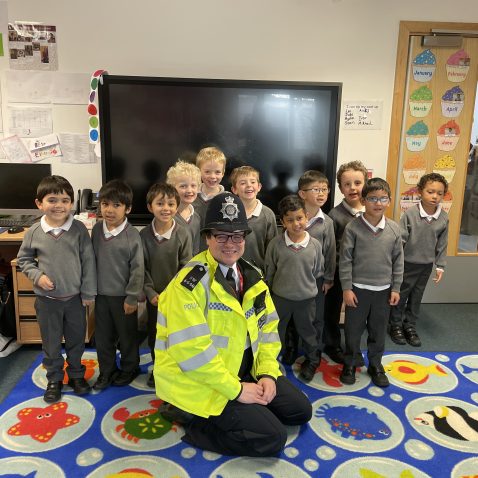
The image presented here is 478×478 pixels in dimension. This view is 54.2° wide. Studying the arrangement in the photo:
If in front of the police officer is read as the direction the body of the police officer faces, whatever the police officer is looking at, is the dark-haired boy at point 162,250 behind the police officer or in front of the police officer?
behind

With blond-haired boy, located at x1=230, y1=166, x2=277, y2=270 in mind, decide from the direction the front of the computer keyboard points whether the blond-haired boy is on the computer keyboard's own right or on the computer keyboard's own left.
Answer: on the computer keyboard's own left

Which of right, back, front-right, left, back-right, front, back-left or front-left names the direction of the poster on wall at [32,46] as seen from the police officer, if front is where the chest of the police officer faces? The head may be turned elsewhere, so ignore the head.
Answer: back

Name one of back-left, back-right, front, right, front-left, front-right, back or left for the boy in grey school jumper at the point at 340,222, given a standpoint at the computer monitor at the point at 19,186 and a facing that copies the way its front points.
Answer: front-left

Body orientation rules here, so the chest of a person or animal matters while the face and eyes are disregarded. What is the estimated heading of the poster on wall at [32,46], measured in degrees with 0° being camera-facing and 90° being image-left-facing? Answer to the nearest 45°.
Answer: approximately 0°

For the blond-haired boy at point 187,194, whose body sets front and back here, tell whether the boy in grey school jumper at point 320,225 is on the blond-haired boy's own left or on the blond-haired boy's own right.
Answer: on the blond-haired boy's own left

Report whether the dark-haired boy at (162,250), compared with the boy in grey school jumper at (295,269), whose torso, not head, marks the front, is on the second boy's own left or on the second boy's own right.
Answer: on the second boy's own right
